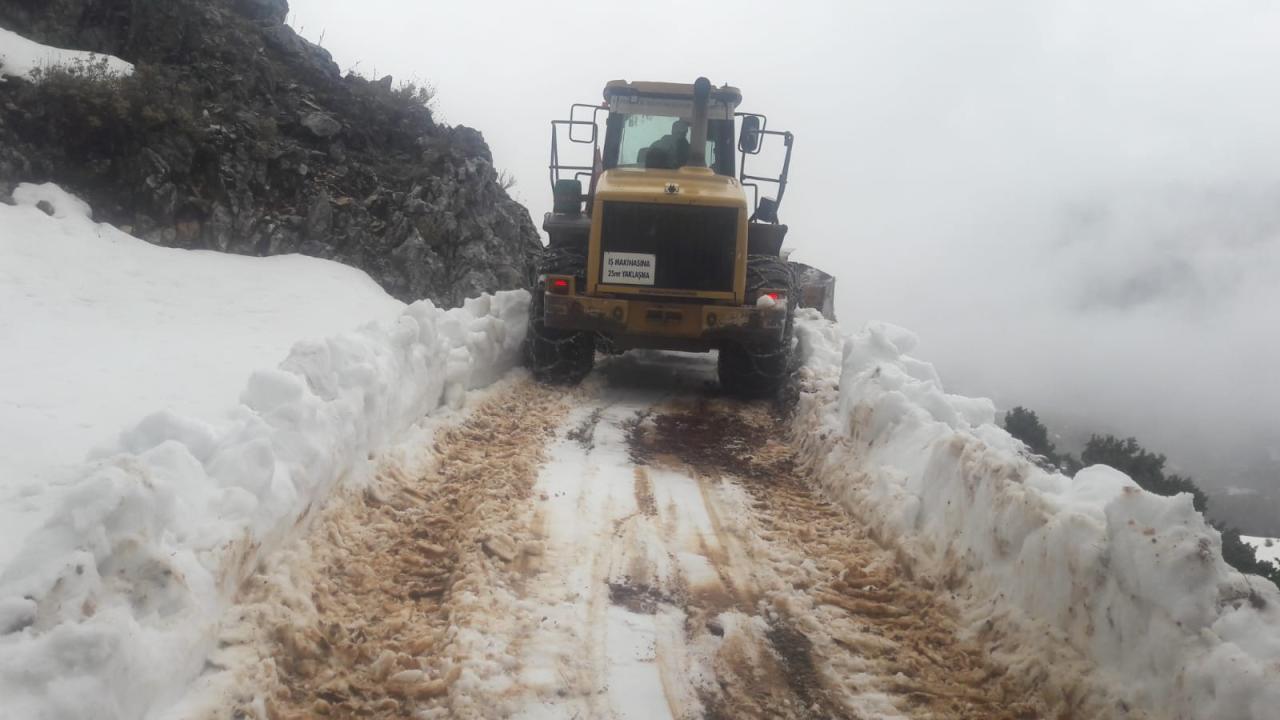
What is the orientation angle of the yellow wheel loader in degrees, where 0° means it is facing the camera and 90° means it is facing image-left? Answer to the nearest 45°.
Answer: approximately 180°

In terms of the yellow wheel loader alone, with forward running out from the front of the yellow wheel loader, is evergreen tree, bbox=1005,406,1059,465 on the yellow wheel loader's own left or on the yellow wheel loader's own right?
on the yellow wheel loader's own right

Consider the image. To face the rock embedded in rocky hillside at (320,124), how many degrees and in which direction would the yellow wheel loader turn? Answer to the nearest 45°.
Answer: approximately 45° to its left

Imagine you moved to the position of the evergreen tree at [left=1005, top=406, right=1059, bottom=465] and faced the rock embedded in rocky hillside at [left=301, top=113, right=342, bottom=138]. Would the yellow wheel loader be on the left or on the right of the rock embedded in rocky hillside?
left
